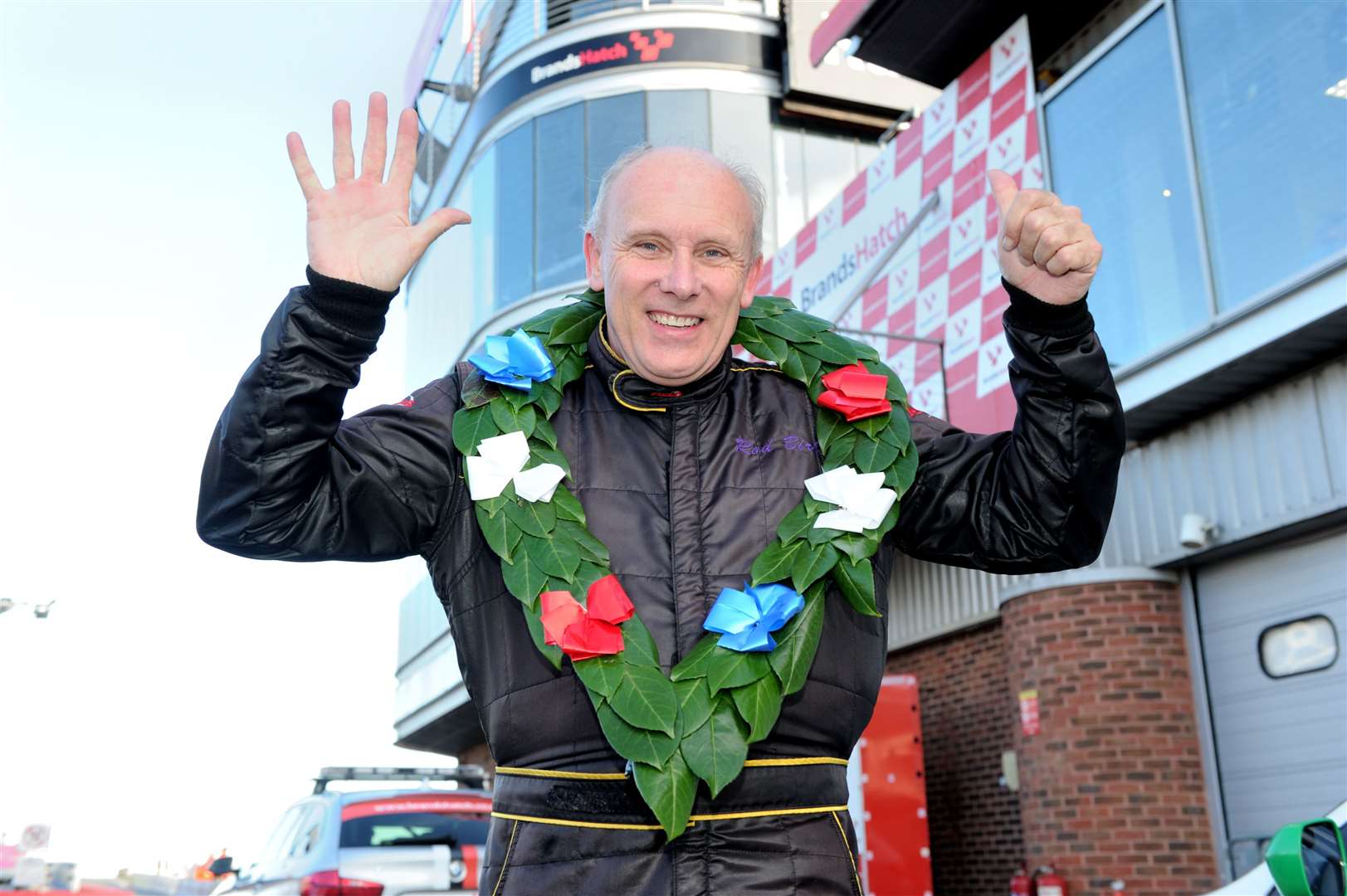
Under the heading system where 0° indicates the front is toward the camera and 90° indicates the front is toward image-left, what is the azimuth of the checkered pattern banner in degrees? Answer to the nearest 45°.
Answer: approximately 45°

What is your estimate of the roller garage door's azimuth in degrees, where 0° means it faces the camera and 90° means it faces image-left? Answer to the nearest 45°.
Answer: approximately 45°

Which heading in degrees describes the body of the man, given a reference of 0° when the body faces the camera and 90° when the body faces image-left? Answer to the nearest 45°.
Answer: approximately 0°

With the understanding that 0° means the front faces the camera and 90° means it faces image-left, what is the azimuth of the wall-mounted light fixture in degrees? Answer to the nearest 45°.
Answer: approximately 45°

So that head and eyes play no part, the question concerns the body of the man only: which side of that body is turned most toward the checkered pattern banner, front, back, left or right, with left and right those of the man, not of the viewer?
back
